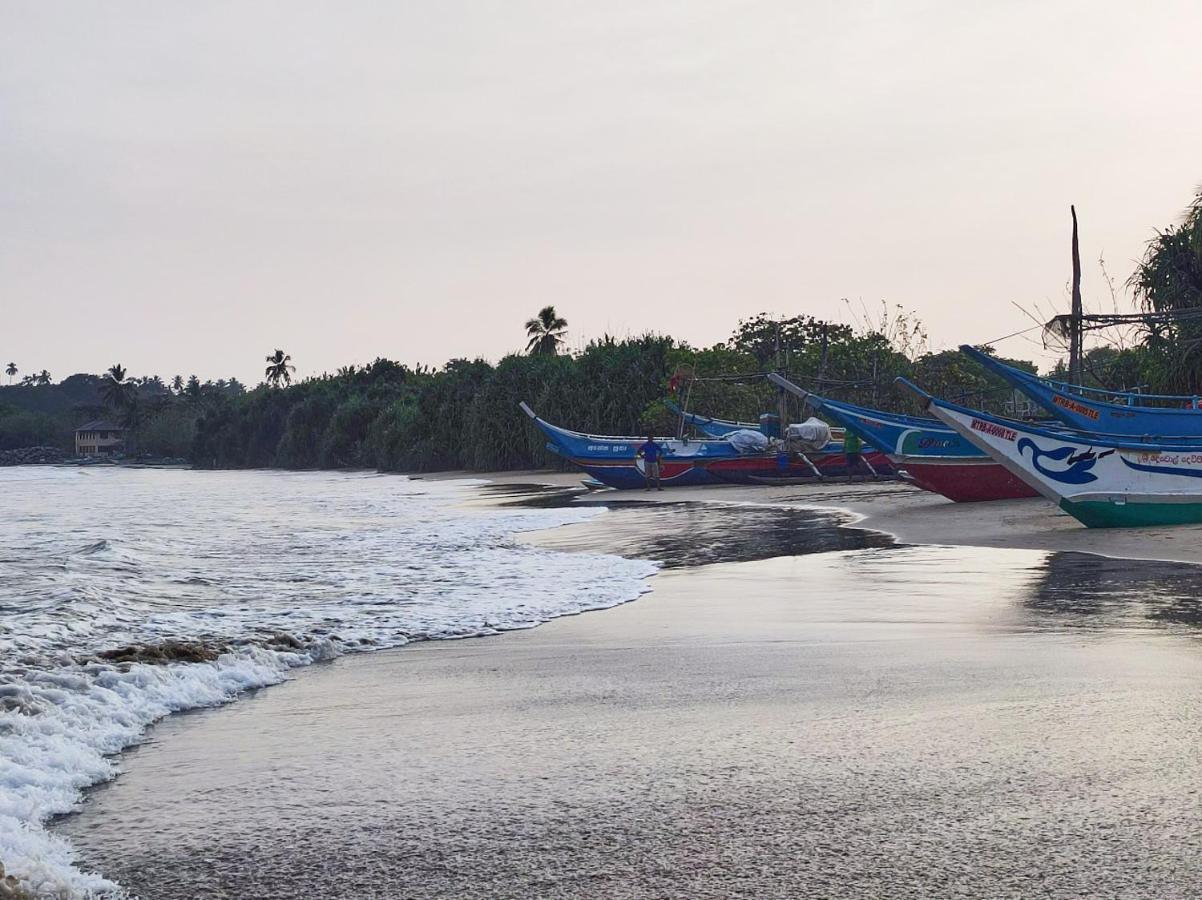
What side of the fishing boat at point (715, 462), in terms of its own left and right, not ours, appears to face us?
left

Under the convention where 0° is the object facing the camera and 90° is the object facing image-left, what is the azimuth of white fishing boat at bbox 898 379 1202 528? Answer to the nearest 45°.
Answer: approximately 90°

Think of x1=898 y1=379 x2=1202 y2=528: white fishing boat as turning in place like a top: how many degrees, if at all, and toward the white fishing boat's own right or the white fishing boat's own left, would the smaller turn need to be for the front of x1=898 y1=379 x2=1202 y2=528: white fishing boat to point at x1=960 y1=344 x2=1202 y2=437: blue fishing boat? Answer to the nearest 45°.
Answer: approximately 90° to the white fishing boat's own right

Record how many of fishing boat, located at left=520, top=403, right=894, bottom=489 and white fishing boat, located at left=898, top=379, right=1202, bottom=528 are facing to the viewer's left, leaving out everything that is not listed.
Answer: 2

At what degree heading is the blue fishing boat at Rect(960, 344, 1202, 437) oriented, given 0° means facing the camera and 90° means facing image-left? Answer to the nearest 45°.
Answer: approximately 90°

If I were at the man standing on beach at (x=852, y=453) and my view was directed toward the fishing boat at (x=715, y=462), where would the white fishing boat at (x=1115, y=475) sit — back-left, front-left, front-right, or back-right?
back-left
